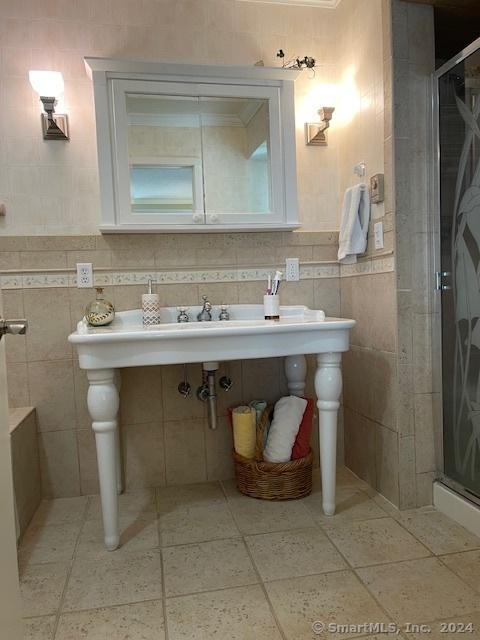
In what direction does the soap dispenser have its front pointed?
toward the camera

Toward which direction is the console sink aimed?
toward the camera

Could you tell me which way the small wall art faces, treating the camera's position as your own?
facing the viewer and to the left of the viewer

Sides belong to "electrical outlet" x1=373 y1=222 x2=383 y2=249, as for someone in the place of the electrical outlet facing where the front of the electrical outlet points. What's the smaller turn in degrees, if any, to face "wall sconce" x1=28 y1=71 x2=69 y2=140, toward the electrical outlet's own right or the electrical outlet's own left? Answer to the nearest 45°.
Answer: approximately 45° to the electrical outlet's own right

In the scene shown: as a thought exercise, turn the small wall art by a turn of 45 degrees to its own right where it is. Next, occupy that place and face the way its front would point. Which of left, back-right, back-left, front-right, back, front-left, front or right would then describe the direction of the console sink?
front-left

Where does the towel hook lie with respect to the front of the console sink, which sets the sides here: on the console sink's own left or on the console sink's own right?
on the console sink's own left

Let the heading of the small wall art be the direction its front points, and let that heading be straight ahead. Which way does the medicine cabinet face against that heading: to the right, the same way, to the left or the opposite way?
to the left

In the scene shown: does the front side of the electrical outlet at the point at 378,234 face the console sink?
yes

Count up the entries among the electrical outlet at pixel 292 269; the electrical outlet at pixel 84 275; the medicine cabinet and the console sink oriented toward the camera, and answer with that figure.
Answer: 4

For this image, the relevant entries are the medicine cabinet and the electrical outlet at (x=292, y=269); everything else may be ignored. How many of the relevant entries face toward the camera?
2

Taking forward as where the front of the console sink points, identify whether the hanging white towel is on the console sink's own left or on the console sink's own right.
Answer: on the console sink's own left

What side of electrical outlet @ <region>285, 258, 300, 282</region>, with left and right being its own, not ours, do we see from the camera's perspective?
front
